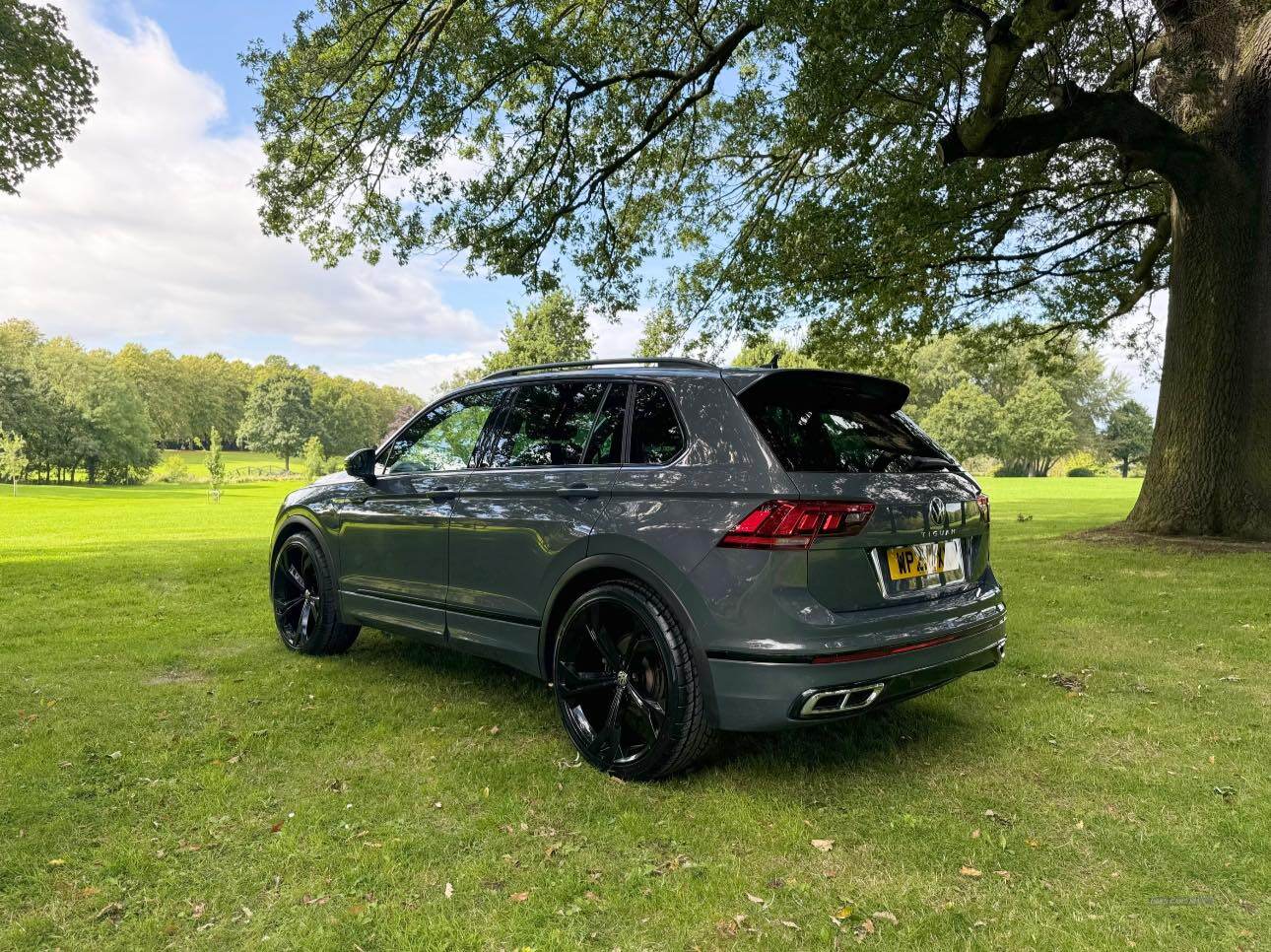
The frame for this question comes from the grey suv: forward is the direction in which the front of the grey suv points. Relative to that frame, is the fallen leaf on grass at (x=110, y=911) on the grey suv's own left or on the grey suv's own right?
on the grey suv's own left

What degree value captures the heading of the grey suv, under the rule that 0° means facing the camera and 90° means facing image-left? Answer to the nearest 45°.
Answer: approximately 135°
